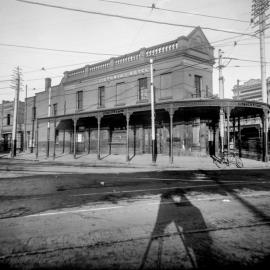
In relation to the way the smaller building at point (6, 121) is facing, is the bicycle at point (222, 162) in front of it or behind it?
in front

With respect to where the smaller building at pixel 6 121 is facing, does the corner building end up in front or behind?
in front

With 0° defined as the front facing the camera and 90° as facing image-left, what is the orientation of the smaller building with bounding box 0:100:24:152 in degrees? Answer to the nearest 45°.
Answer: approximately 0°
